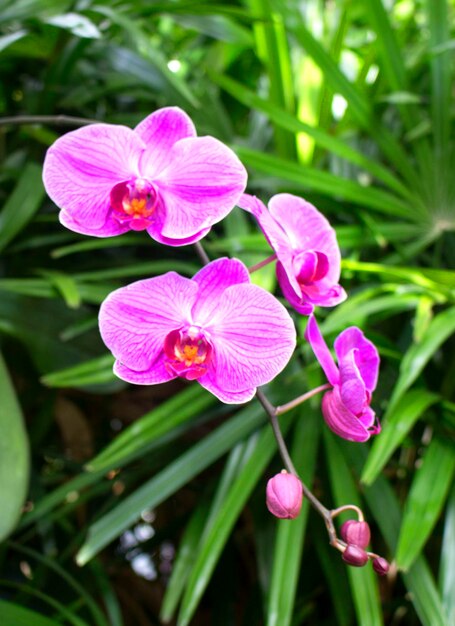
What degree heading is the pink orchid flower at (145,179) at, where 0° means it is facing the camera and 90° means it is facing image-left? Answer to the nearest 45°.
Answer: approximately 0°

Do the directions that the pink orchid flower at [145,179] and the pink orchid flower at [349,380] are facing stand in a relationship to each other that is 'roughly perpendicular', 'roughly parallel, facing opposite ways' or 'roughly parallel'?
roughly perpendicular

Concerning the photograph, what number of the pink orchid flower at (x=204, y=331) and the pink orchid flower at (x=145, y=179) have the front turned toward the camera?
2

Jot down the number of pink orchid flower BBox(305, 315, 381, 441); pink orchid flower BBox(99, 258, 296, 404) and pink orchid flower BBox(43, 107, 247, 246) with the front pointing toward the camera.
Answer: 2
